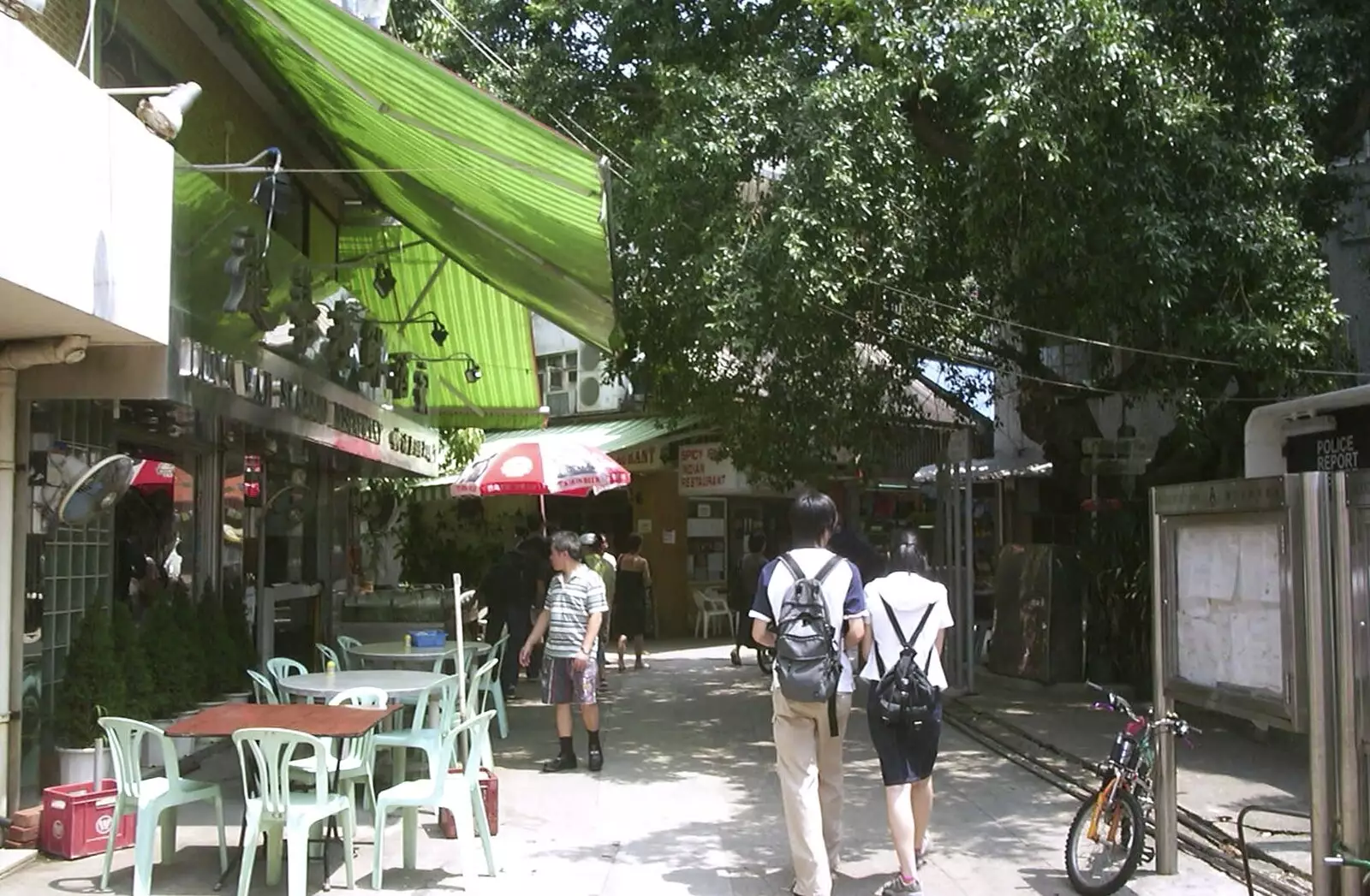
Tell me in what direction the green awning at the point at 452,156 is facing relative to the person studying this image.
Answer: facing to the right of the viewer

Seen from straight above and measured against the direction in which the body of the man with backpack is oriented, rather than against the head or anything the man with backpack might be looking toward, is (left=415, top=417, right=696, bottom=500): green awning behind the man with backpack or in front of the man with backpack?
in front

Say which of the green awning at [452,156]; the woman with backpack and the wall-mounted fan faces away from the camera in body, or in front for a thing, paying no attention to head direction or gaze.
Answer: the woman with backpack

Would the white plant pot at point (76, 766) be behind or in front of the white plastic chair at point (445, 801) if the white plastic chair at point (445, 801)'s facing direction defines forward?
in front

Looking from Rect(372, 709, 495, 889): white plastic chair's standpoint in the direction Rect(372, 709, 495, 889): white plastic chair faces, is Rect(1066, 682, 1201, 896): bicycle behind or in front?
behind

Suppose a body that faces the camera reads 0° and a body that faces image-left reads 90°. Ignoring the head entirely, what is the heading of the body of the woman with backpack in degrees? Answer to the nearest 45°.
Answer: approximately 180°

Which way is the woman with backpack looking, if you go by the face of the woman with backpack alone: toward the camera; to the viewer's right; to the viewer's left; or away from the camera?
away from the camera

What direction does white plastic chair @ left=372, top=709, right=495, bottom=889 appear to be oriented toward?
to the viewer's left

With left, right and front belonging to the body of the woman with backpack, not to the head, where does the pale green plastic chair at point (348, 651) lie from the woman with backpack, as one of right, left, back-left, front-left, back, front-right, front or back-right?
front-left
